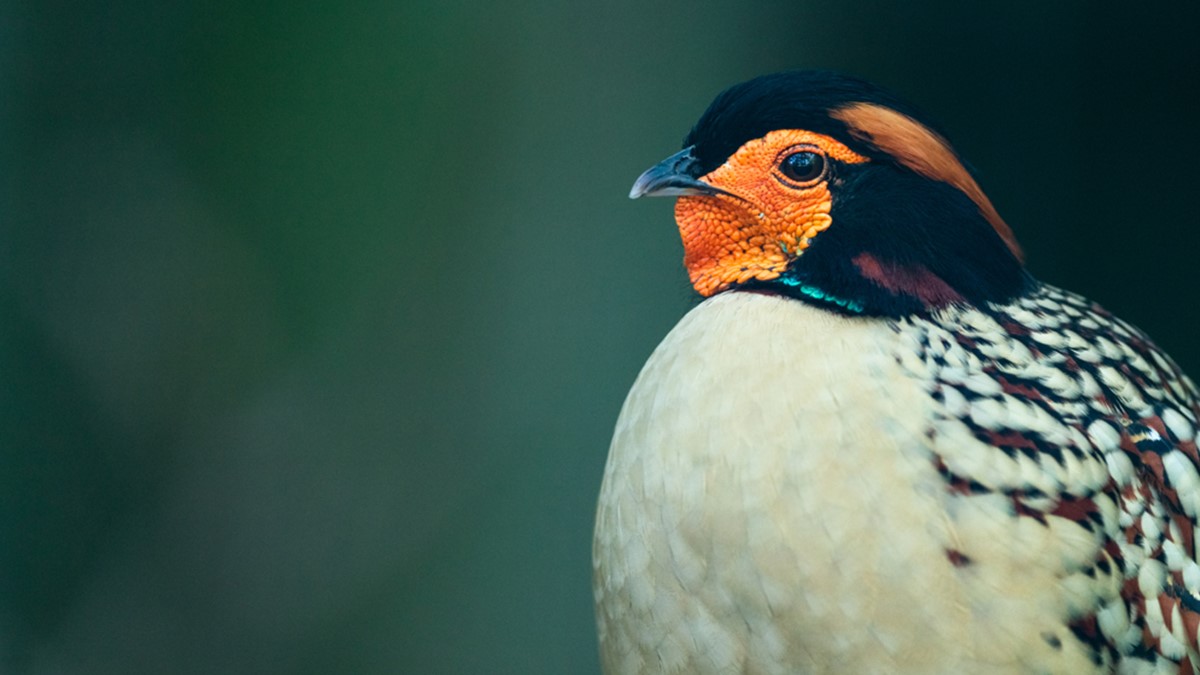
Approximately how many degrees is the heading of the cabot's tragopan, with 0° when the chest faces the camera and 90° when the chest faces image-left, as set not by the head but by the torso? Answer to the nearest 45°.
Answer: approximately 45°
